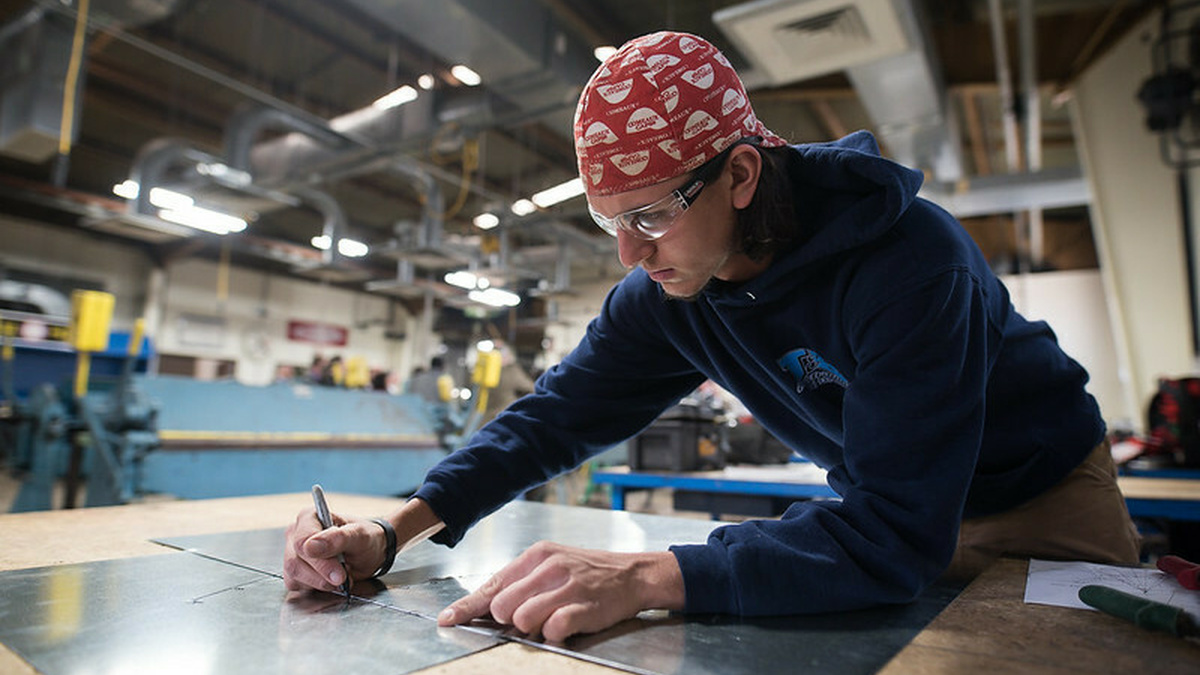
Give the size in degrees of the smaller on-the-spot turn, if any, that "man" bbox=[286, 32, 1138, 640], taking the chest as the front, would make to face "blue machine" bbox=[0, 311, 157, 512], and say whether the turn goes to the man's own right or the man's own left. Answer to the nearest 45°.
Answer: approximately 90° to the man's own right

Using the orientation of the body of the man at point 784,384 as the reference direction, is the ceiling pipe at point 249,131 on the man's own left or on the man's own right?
on the man's own right

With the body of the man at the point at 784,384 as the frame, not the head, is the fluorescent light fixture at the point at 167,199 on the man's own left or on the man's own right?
on the man's own right

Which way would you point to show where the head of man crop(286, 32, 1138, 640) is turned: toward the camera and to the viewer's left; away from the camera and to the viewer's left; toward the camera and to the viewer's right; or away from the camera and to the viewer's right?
toward the camera and to the viewer's left

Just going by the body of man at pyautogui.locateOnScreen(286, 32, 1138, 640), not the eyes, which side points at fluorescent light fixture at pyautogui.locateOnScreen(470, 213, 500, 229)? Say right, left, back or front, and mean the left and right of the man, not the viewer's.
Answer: right

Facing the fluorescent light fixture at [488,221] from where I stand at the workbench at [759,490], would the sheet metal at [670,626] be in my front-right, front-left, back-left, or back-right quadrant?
back-left

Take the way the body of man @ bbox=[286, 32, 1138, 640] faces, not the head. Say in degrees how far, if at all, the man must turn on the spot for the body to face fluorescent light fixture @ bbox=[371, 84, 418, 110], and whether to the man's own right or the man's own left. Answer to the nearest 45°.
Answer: approximately 90° to the man's own right

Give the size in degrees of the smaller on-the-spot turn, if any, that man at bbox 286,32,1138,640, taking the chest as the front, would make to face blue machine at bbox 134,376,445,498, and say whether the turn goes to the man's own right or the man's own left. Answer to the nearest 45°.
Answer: approximately 90° to the man's own right

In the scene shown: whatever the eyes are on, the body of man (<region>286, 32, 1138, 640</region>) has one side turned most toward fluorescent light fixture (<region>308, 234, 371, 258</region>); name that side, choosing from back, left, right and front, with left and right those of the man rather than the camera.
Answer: right

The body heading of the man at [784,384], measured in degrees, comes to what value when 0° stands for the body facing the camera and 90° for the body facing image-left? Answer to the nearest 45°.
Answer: approximately 45°

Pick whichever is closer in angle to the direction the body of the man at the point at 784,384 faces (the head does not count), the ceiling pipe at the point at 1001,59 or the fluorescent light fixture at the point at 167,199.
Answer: the fluorescent light fixture
